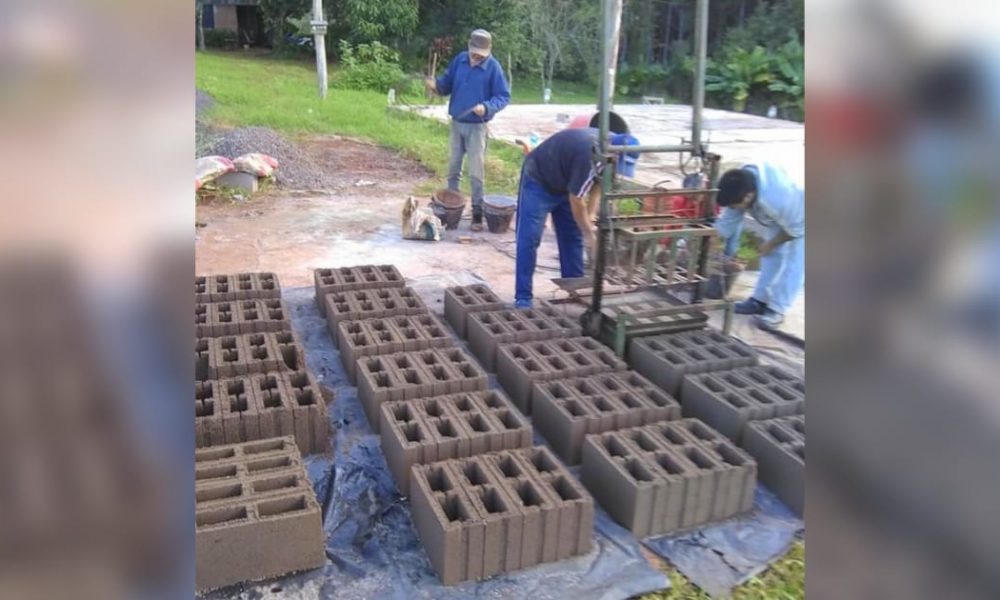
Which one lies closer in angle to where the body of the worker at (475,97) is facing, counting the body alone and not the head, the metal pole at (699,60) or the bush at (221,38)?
the metal pole

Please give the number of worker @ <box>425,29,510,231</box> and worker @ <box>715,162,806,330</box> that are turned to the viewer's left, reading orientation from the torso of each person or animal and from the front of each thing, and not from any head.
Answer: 1

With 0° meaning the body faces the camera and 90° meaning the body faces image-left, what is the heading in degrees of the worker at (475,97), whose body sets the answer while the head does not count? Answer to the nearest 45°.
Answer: approximately 0°

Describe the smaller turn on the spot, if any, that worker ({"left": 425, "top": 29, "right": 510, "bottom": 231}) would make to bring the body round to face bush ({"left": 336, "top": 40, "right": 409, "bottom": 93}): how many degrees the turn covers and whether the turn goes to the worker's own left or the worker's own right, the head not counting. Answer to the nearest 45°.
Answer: approximately 180°

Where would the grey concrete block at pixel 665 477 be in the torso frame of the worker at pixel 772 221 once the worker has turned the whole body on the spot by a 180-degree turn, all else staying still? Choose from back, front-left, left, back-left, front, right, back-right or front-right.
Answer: right

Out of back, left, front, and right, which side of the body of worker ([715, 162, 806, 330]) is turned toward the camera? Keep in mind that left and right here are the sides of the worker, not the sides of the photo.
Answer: left

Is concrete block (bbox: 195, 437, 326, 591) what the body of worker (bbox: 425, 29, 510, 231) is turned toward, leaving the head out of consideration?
yes

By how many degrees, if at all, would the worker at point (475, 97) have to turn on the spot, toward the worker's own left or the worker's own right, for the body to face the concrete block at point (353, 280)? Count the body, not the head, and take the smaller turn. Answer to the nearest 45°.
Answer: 0° — they already face it

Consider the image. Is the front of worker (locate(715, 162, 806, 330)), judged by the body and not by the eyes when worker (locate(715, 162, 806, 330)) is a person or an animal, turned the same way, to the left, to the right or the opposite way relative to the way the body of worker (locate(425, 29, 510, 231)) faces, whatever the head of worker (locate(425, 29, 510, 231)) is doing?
to the right
